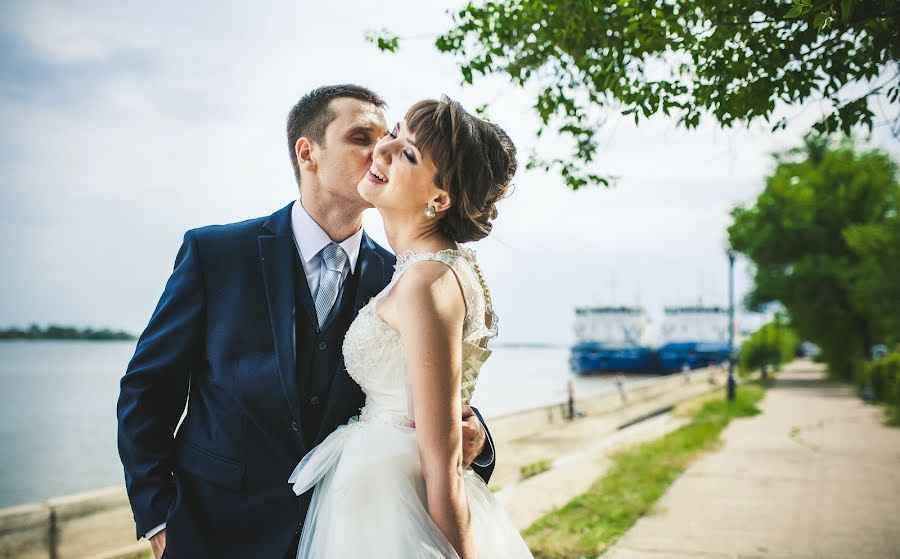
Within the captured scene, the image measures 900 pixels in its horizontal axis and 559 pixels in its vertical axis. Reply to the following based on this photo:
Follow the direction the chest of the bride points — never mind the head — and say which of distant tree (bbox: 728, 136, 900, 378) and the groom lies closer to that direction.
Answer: the groom

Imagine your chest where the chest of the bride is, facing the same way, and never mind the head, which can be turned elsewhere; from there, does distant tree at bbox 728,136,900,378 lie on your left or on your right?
on your right

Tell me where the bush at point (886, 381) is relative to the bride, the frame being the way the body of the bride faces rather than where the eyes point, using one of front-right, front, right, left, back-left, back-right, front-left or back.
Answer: back-right

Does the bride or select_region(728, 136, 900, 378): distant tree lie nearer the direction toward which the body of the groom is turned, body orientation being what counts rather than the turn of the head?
the bride

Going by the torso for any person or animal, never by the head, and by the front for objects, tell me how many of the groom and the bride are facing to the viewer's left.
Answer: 1

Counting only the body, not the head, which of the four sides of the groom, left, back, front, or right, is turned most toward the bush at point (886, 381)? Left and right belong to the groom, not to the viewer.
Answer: left

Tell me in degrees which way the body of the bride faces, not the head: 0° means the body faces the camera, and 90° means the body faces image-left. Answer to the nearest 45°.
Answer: approximately 90°

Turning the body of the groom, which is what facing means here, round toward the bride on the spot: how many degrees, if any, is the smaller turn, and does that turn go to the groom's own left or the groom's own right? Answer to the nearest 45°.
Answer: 0° — they already face them
